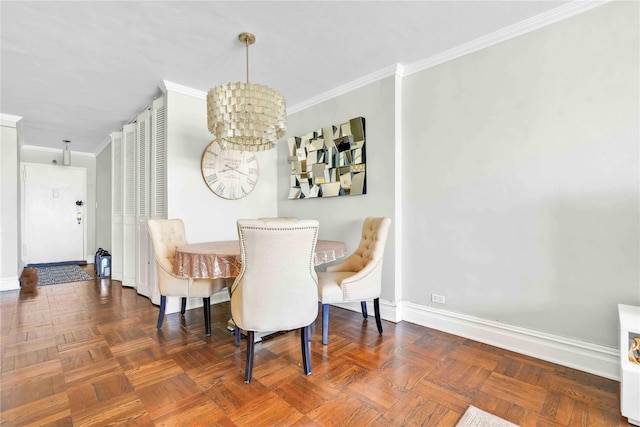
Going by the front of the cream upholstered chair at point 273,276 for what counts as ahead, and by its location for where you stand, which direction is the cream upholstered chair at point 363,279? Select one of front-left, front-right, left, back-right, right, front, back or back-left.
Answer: front-right

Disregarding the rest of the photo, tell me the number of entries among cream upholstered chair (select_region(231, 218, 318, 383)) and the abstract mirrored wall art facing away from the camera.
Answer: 1

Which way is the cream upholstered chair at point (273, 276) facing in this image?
away from the camera

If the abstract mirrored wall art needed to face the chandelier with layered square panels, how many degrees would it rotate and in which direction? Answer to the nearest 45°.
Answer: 0° — it already faces it

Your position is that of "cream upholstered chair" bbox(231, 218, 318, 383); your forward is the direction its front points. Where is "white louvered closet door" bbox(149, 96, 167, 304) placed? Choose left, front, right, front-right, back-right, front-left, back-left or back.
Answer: front-left

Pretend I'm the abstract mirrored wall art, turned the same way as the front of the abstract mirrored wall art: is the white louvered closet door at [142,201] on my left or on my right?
on my right

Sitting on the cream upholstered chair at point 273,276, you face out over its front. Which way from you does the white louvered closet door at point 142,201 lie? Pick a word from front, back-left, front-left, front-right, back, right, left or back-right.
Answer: front-left

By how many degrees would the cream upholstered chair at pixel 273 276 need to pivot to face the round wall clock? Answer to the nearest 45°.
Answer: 0° — it already faces it

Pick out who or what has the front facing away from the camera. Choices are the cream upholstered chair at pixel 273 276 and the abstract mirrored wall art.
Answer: the cream upholstered chair

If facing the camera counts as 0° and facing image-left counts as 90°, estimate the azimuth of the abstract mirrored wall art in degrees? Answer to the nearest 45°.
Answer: approximately 45°
